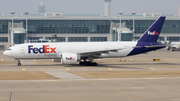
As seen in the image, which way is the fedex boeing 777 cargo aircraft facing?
to the viewer's left
